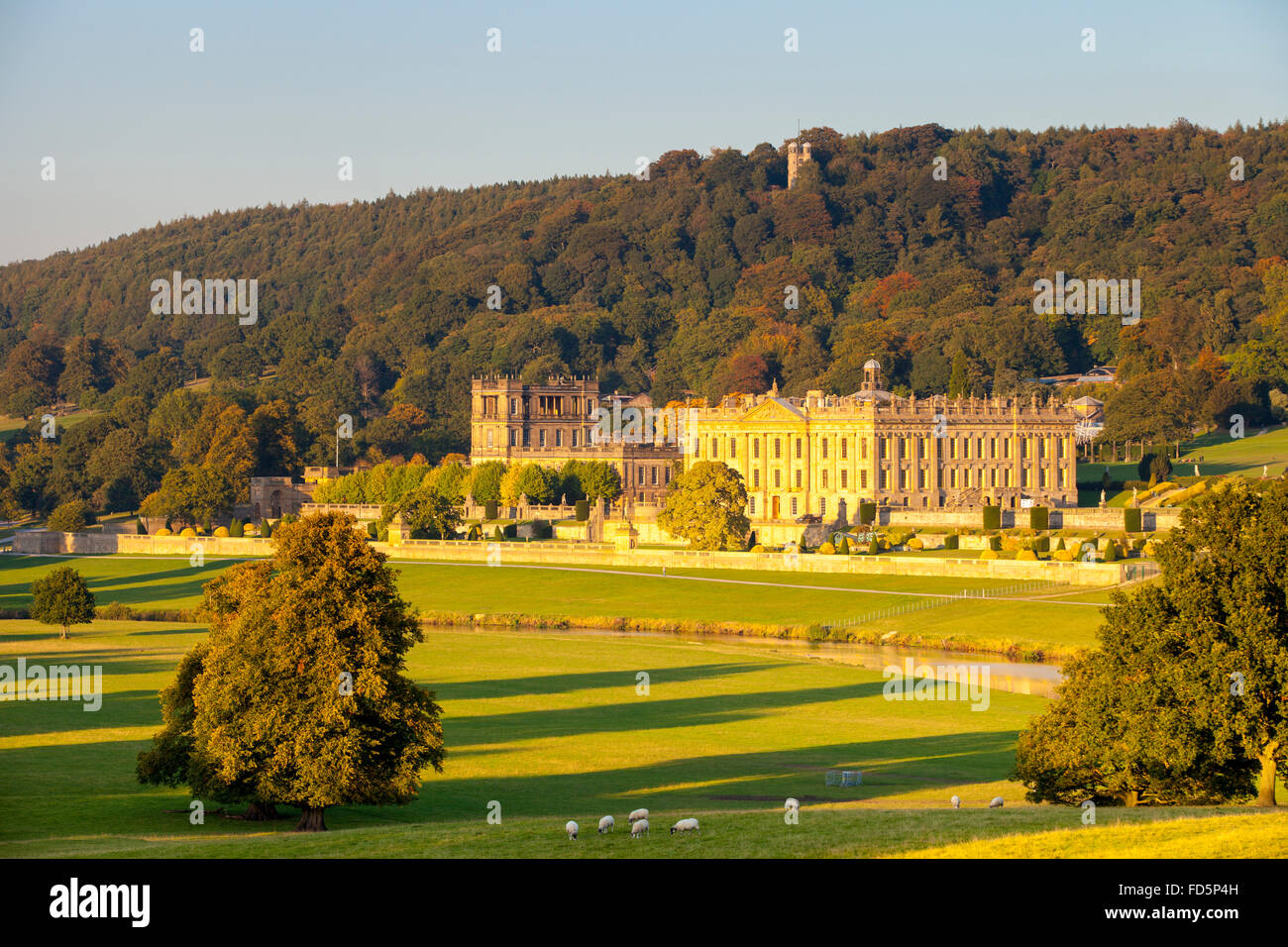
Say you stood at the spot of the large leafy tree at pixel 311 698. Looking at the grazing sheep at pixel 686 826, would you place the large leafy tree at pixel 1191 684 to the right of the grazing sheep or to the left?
left

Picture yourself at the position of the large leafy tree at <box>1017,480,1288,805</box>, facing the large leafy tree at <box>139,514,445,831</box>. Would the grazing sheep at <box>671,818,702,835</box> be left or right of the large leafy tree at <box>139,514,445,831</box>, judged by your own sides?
left

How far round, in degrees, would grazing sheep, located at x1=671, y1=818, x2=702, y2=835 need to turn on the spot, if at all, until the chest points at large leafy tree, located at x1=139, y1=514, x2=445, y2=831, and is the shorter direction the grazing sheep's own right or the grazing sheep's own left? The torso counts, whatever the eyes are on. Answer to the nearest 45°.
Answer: approximately 45° to the grazing sheep's own right

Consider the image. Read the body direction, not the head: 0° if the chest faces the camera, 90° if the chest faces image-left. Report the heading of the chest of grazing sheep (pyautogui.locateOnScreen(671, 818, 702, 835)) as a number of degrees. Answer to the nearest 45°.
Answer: approximately 90°

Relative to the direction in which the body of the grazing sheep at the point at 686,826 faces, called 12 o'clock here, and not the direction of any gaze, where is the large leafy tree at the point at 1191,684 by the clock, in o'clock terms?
The large leafy tree is roughly at 5 o'clock from the grazing sheep.
